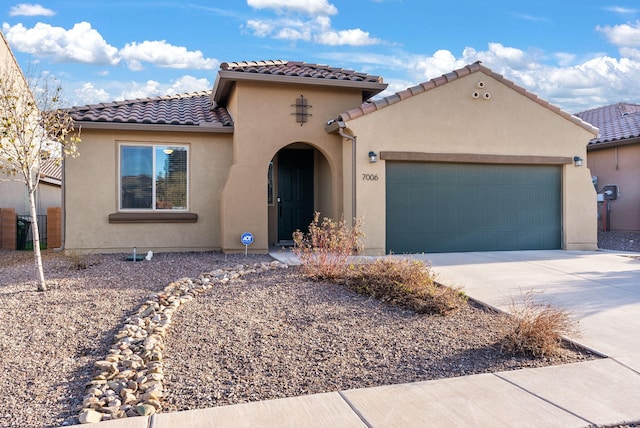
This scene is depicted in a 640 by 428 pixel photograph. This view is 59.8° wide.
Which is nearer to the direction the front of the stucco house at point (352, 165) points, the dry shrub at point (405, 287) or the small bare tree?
the dry shrub

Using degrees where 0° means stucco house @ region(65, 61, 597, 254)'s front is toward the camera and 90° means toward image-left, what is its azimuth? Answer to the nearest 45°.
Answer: approximately 0°

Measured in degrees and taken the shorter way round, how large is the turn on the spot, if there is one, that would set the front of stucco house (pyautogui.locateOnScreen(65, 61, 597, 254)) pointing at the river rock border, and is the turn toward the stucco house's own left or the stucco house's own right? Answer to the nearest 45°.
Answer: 0° — it already faces it

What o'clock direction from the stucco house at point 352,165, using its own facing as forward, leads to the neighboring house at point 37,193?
The neighboring house is roughly at 4 o'clock from the stucco house.

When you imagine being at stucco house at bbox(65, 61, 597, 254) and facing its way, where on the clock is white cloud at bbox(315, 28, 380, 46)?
The white cloud is roughly at 6 o'clock from the stucco house.

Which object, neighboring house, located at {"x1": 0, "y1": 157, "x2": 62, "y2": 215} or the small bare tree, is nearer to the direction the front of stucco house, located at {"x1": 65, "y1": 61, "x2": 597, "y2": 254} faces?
the small bare tree

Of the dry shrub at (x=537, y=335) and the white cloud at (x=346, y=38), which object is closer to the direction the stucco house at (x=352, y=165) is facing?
the dry shrub

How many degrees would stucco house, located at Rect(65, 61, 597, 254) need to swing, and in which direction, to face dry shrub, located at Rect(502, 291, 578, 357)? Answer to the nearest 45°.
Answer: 0° — it already faces it

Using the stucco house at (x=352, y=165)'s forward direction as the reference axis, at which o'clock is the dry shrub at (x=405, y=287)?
The dry shrub is roughly at 12 o'clock from the stucco house.
